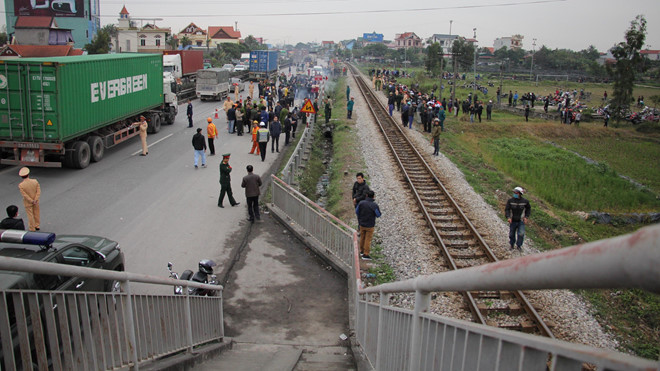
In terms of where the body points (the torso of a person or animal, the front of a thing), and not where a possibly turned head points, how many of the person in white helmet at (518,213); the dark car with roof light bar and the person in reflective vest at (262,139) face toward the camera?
1

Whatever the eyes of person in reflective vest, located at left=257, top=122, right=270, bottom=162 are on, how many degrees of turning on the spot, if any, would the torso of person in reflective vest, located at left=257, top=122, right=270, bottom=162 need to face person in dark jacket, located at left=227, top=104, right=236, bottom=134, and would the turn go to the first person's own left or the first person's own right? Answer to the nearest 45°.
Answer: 0° — they already face them

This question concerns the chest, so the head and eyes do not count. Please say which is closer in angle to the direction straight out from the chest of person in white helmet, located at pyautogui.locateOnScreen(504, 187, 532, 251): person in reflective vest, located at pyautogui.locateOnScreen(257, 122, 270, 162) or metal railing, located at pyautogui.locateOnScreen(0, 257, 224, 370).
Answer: the metal railing

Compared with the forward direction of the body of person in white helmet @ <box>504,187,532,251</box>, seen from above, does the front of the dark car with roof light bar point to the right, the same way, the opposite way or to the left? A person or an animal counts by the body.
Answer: the opposite way

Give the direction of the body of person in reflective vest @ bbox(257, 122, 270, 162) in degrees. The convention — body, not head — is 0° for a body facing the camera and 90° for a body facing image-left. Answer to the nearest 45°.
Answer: approximately 180°

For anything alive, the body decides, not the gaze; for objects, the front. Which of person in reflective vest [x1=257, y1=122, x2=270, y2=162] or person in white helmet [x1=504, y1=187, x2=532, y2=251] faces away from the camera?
the person in reflective vest

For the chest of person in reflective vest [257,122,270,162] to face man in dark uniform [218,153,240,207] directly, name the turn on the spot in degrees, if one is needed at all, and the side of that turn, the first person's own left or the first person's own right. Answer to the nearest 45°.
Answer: approximately 180°

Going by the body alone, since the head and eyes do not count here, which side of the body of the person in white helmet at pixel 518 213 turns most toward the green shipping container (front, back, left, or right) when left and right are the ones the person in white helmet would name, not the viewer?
right
